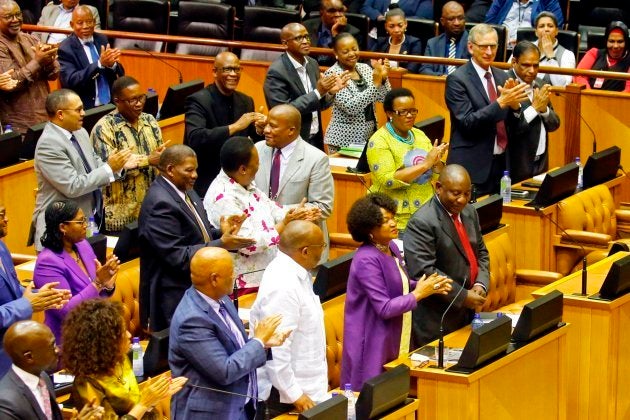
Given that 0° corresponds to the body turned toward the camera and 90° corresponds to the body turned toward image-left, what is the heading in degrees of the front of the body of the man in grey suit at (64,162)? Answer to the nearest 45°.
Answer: approximately 315°

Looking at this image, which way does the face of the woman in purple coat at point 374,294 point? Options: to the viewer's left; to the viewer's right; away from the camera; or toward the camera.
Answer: to the viewer's right

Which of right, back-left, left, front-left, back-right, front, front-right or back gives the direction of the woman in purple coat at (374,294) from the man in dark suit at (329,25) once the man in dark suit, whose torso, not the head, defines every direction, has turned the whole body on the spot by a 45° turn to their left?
front-right

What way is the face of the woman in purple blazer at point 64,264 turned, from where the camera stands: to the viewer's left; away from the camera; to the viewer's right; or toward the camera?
to the viewer's right

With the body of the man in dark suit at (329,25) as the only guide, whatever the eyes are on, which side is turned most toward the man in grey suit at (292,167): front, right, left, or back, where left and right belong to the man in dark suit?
front

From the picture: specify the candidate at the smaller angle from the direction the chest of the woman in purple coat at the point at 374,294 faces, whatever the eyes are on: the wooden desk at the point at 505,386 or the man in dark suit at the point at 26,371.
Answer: the wooden desk

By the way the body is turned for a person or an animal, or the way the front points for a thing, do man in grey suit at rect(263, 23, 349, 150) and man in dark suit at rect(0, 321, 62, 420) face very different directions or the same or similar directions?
same or similar directions

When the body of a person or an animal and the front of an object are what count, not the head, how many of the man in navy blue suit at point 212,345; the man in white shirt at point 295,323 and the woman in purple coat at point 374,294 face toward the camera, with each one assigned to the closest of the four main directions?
0

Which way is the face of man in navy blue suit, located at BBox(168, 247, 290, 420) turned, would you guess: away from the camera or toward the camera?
away from the camera

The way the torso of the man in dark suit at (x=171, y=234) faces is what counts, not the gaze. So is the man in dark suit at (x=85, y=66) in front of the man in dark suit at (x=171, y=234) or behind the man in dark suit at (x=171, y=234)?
behind
